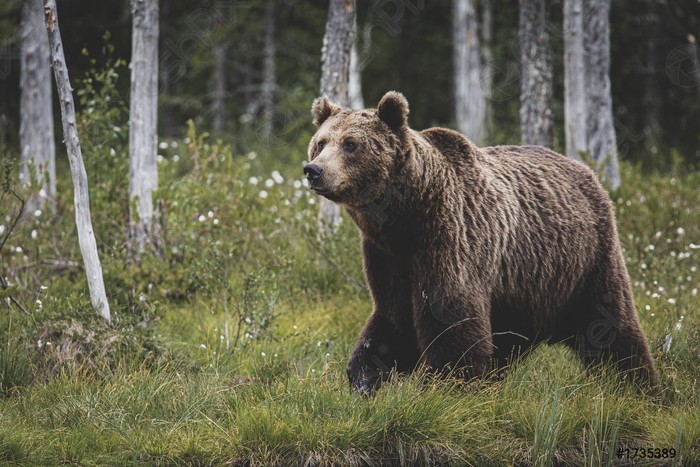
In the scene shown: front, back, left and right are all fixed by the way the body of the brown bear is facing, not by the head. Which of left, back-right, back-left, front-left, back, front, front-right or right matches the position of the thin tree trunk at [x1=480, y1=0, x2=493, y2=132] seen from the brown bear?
back-right

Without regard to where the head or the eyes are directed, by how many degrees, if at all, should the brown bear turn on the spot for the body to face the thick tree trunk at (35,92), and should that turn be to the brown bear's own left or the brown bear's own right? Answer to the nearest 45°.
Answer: approximately 90° to the brown bear's own right

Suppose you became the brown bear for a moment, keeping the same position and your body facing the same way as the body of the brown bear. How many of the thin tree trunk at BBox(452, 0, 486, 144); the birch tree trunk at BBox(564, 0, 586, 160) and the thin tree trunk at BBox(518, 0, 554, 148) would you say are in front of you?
0

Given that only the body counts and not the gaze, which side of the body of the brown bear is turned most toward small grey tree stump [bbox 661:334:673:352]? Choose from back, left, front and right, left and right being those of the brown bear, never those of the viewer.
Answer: back

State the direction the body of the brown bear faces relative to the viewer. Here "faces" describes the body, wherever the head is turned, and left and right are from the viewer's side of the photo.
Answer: facing the viewer and to the left of the viewer

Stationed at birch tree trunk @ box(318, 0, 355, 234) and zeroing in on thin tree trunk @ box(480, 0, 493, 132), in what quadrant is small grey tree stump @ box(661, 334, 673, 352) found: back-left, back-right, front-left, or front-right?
back-right

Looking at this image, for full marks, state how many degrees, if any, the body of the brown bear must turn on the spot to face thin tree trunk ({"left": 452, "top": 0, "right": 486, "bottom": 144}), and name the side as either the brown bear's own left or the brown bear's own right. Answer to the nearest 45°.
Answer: approximately 135° to the brown bear's own right

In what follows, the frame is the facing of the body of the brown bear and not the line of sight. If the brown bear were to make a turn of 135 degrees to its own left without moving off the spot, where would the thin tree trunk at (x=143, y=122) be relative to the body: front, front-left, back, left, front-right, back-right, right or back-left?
back-left

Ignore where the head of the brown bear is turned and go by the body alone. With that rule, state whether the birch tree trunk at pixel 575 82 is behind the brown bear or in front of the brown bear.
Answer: behind

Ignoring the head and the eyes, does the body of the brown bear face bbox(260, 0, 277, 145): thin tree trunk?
no

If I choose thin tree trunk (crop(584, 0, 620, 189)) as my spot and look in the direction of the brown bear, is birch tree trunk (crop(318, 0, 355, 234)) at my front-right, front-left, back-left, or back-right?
front-right

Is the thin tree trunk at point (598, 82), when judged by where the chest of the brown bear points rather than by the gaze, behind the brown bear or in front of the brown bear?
behind
